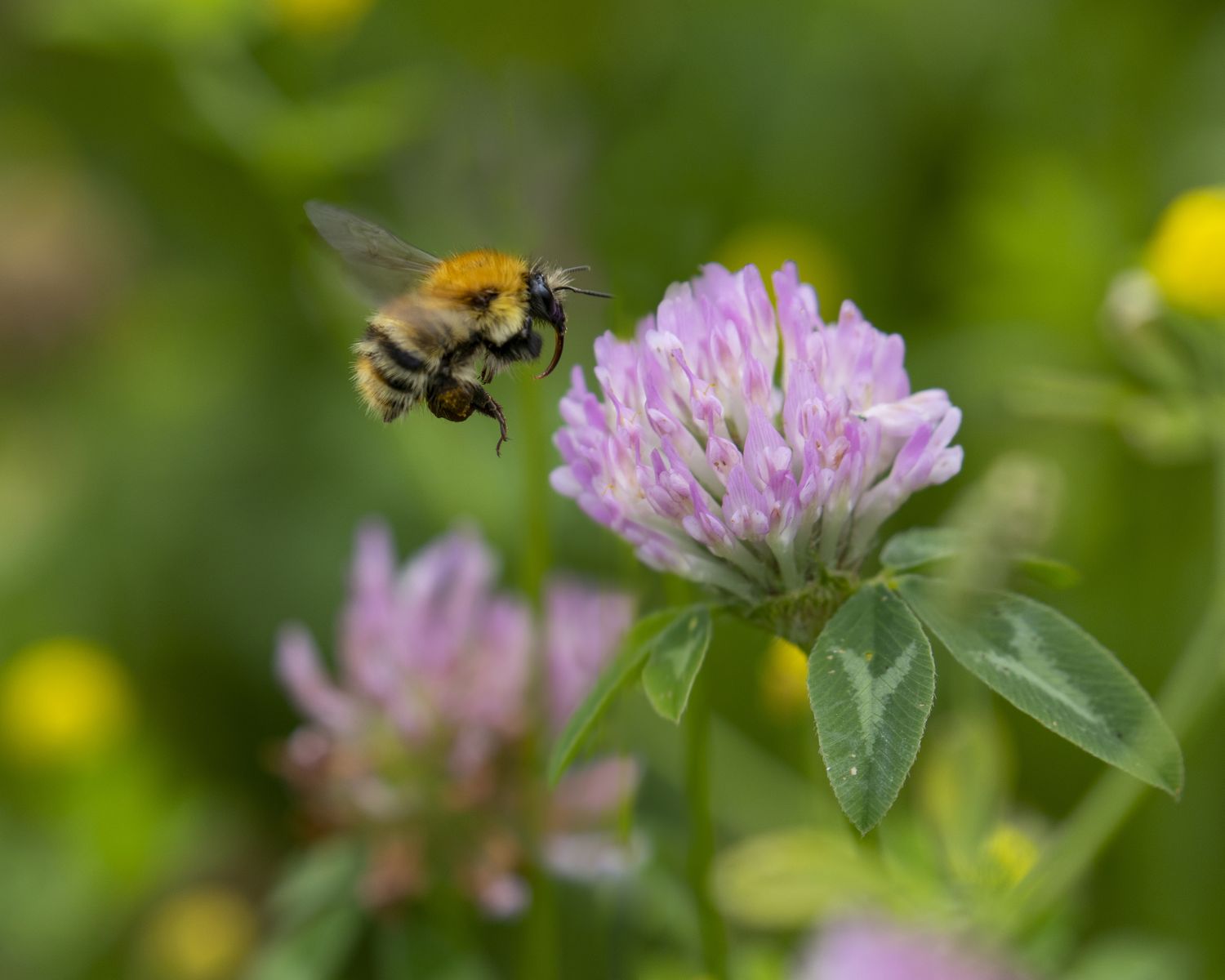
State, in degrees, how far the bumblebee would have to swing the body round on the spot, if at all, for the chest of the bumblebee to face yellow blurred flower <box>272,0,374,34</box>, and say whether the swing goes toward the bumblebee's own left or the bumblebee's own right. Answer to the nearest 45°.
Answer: approximately 90° to the bumblebee's own left

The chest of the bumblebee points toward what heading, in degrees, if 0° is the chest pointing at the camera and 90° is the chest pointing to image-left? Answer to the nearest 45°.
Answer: approximately 270°

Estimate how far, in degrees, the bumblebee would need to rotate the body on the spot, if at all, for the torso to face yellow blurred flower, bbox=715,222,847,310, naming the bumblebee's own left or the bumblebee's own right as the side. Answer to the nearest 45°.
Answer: approximately 45° to the bumblebee's own left
